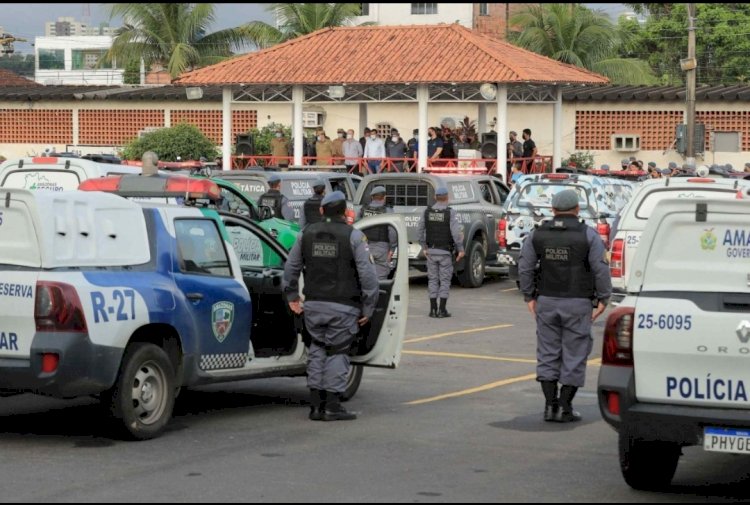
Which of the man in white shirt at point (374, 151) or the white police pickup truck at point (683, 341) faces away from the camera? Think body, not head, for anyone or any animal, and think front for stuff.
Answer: the white police pickup truck

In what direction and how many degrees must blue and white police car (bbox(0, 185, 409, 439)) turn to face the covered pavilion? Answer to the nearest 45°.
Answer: approximately 45° to its left

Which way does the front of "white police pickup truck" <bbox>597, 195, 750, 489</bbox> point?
away from the camera

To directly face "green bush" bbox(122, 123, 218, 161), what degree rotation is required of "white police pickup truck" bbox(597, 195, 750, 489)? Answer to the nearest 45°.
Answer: approximately 45° to its left

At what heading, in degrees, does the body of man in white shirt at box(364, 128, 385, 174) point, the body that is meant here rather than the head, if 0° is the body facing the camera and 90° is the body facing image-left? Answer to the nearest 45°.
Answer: approximately 0°

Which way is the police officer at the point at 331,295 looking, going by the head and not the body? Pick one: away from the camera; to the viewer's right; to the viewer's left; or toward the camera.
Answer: away from the camera

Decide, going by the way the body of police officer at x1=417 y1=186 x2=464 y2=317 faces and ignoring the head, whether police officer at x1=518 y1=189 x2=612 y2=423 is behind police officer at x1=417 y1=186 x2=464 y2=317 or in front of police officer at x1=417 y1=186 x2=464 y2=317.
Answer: behind

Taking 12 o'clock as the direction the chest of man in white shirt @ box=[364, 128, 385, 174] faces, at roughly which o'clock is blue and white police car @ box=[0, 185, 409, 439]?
The blue and white police car is roughly at 12 o'clock from the man in white shirt.

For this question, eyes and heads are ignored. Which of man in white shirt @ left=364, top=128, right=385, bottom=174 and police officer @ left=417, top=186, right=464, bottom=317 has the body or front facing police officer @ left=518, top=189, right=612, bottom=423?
the man in white shirt

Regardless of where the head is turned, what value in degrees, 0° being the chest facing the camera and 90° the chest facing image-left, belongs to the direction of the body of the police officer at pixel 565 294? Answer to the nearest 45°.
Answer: approximately 180°
